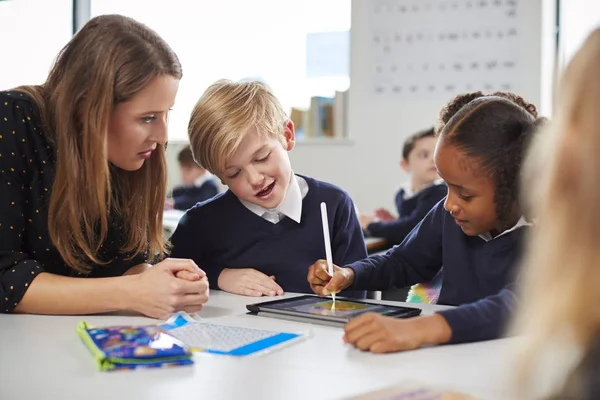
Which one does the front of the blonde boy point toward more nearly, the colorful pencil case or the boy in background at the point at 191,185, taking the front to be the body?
the colorful pencil case

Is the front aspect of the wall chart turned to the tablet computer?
yes

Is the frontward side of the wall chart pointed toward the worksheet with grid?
yes

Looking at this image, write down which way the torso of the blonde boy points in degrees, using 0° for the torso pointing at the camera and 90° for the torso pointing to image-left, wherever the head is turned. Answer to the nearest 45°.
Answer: approximately 0°

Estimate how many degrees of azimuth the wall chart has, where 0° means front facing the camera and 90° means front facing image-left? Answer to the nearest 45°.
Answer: approximately 0°

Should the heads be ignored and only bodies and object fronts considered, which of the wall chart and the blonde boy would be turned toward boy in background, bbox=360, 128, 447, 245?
the wall chart

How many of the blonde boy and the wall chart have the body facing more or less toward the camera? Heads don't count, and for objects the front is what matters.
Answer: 2

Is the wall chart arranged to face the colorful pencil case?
yes
